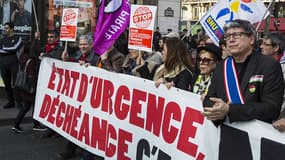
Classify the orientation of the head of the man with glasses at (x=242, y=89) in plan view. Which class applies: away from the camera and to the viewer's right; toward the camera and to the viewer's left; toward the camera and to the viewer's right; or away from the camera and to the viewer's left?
toward the camera and to the viewer's left

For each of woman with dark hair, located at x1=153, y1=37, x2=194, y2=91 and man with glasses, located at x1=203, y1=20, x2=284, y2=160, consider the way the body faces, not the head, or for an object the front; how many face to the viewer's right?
0

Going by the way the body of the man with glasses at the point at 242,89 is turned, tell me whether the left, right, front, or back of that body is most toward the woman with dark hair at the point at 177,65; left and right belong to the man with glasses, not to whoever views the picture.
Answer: right

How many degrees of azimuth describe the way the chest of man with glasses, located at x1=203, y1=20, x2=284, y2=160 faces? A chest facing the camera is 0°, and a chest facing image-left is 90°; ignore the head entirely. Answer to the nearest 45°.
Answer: approximately 45°

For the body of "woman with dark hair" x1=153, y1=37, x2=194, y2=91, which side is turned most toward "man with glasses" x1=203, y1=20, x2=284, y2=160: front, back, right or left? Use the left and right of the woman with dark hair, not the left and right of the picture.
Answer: left
